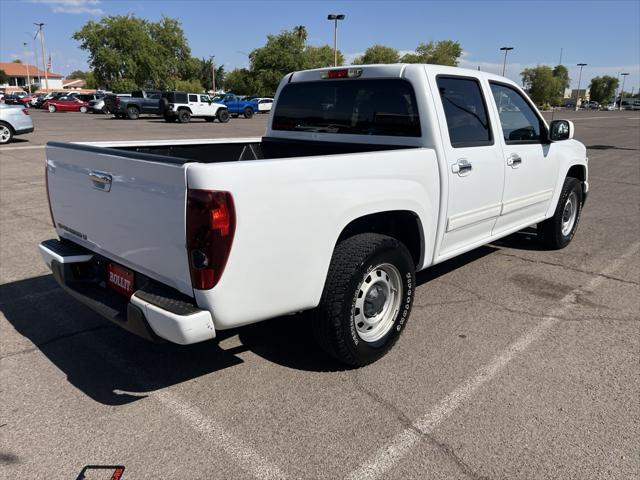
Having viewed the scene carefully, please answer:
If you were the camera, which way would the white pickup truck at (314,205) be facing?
facing away from the viewer and to the right of the viewer

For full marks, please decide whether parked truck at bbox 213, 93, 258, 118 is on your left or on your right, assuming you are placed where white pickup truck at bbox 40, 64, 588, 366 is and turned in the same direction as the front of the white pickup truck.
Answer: on your left
